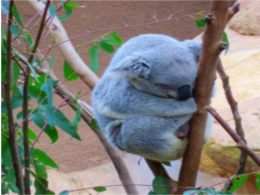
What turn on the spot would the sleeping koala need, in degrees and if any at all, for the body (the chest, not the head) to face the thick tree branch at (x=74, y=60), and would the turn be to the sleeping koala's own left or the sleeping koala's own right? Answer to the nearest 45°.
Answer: approximately 135° to the sleeping koala's own left

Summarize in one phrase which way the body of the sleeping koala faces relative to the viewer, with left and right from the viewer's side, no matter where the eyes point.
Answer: facing to the right of the viewer

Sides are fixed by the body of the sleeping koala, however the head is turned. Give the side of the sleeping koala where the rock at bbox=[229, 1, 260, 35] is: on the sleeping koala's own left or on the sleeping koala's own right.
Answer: on the sleeping koala's own left

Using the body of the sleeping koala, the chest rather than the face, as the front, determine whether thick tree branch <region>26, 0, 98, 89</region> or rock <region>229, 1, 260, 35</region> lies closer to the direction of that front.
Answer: the rock

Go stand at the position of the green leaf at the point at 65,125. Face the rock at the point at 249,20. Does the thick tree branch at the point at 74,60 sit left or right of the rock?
left
